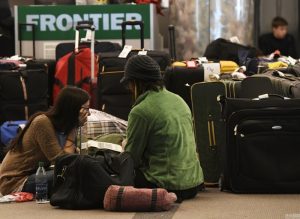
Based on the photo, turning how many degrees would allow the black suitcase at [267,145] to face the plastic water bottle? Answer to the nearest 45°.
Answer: approximately 90° to its right

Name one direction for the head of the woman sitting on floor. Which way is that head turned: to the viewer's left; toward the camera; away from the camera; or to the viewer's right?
to the viewer's right

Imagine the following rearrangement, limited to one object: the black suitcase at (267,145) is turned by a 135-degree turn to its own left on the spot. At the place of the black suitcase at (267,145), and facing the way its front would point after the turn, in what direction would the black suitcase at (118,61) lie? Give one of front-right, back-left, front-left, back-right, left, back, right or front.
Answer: left

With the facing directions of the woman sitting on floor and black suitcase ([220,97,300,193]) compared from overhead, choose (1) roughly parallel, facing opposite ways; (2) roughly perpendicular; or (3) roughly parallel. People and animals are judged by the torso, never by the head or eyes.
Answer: roughly perpendicular

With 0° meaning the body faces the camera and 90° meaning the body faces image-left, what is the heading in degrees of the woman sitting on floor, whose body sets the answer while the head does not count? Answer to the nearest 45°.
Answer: approximately 270°

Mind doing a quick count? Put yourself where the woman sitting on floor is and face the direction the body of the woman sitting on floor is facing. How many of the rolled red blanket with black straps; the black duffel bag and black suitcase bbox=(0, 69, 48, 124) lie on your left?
1

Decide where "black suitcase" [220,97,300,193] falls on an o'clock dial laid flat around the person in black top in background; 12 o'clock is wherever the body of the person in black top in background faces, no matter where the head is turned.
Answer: The black suitcase is roughly at 12 o'clock from the person in black top in background.

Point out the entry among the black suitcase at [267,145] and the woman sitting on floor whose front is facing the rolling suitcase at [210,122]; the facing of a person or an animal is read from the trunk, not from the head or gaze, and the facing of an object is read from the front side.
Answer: the woman sitting on floor

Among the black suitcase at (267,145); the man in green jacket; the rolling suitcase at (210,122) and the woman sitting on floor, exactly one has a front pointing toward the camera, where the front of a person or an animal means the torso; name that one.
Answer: the black suitcase

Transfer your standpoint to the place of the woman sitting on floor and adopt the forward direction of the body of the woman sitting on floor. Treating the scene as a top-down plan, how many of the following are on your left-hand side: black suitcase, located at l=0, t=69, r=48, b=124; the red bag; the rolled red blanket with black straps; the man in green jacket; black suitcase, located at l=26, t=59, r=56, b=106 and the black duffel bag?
3

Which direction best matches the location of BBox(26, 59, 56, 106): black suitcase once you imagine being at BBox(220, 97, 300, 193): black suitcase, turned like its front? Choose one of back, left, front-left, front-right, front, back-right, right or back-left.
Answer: back-right
